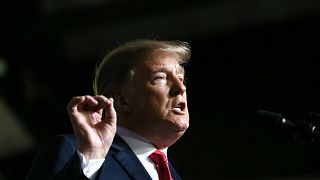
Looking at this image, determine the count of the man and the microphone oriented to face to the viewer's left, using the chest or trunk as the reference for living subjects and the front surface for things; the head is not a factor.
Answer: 1

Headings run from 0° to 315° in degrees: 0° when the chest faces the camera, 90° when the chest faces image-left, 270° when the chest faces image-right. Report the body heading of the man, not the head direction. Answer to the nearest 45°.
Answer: approximately 315°

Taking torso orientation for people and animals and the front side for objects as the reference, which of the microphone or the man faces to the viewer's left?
the microphone

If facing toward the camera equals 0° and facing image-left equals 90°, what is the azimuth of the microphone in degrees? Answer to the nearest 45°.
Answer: approximately 90°

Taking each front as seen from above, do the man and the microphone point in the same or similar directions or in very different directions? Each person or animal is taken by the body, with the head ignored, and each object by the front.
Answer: very different directions

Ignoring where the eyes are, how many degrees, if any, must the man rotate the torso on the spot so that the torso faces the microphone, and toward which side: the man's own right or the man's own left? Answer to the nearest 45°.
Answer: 0° — they already face it
